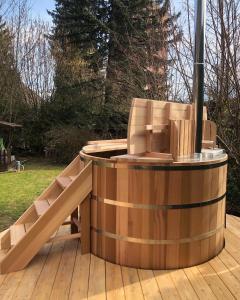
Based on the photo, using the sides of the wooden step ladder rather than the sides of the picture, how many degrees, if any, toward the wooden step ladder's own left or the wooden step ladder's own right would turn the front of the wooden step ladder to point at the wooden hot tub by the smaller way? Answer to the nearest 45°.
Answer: approximately 180°

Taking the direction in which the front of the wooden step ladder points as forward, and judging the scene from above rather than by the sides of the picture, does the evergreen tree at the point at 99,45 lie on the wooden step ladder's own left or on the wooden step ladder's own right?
on the wooden step ladder's own right

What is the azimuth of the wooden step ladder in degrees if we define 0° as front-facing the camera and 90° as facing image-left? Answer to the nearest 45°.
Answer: approximately 90°
